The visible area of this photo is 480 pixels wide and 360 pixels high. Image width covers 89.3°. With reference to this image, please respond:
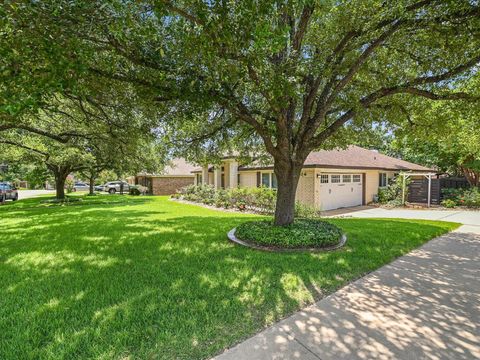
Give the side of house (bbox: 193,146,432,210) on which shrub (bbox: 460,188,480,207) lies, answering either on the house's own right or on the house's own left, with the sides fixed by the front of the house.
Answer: on the house's own left

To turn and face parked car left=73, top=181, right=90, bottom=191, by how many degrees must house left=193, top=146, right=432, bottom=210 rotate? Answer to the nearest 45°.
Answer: approximately 90° to its right

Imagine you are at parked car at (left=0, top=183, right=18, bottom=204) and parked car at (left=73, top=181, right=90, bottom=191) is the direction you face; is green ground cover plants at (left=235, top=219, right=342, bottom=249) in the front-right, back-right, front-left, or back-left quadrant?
back-right

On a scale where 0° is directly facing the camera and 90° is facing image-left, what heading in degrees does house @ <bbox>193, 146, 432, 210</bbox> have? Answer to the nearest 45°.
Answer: approximately 45°
